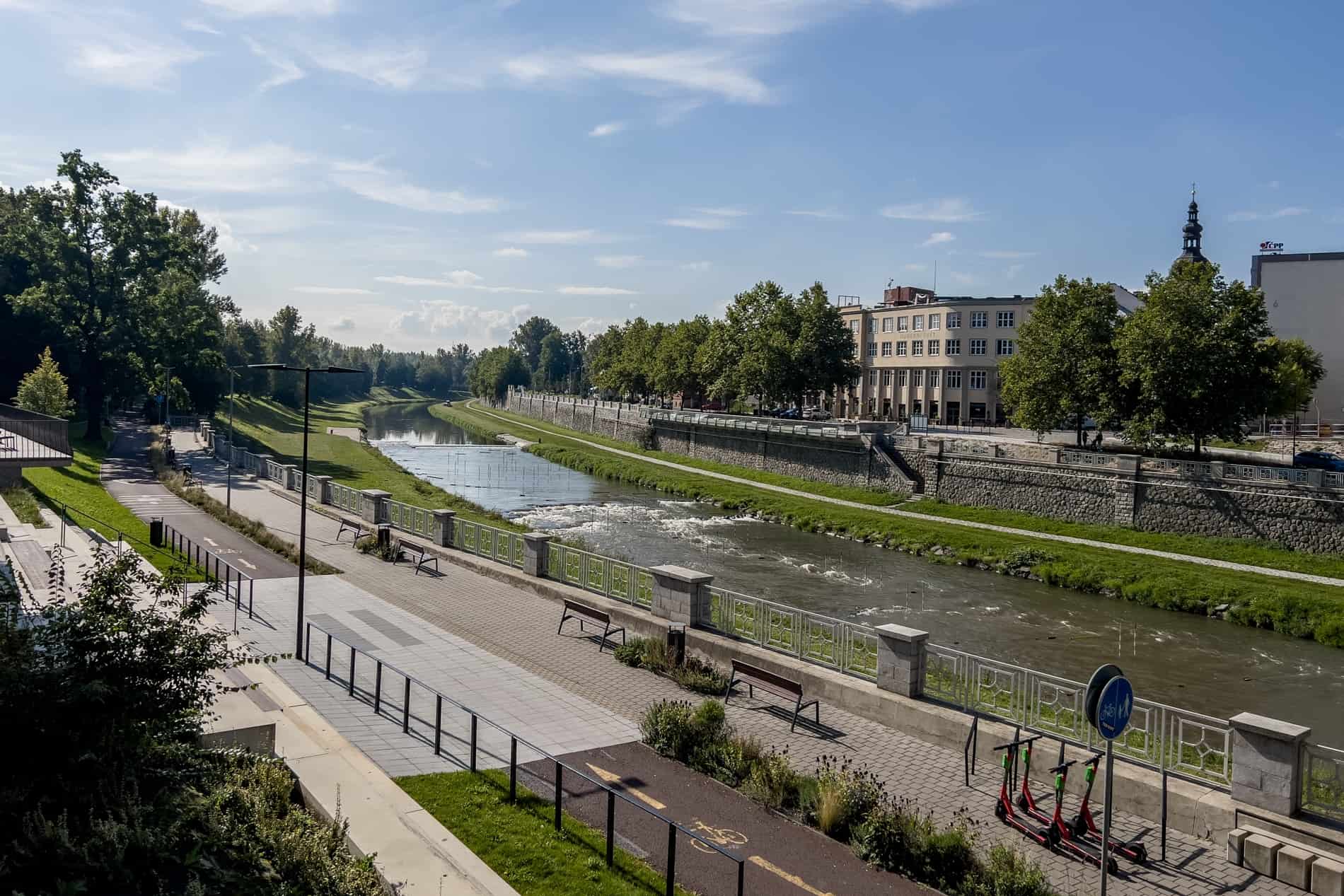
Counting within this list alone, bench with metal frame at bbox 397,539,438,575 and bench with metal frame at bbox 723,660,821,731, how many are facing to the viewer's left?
0

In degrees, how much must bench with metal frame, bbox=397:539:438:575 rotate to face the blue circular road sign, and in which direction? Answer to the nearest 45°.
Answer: approximately 135° to its right

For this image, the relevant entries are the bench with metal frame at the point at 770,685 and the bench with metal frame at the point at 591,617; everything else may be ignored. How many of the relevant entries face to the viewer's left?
0

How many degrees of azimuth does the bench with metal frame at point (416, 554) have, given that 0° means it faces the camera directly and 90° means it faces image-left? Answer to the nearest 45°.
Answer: approximately 225°

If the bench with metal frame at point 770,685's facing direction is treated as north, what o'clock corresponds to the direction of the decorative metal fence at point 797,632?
The decorative metal fence is roughly at 11 o'clock from the bench with metal frame.

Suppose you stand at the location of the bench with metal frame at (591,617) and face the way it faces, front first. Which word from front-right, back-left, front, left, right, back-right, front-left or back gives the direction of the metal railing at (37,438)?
left

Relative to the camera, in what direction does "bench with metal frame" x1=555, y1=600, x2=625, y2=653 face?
facing away from the viewer and to the right of the viewer

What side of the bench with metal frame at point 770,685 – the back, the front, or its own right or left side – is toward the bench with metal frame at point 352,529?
left

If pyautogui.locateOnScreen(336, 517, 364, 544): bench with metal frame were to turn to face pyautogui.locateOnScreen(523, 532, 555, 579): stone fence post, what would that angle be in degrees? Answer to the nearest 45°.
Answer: approximately 90° to its right

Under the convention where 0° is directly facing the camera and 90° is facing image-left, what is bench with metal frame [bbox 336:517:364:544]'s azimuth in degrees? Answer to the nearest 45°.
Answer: approximately 225°

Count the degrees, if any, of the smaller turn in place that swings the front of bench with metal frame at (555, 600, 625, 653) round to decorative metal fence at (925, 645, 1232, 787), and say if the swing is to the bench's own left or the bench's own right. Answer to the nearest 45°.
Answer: approximately 90° to the bench's own right

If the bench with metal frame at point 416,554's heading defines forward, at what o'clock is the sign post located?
The sign post is roughly at 4 o'clock from the bench with metal frame.
